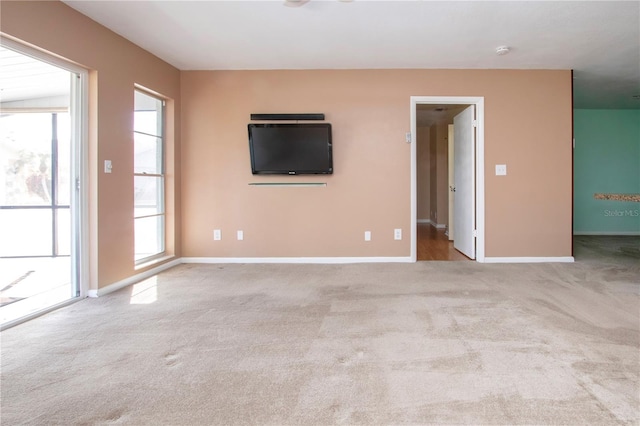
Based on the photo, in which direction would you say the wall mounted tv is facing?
toward the camera

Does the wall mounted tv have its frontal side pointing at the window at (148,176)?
no

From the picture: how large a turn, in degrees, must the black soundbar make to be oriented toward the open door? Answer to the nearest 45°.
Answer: approximately 90° to its left

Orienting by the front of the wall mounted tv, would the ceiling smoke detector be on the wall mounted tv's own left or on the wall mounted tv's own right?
on the wall mounted tv's own left

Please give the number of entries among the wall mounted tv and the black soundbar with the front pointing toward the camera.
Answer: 2

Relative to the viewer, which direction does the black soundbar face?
toward the camera

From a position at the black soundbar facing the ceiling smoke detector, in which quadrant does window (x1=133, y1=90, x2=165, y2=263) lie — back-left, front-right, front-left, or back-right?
back-right

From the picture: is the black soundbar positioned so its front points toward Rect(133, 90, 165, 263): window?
no

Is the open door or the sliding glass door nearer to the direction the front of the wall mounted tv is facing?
the sliding glass door

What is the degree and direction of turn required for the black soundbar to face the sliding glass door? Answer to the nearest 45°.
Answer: approximately 45° to its right

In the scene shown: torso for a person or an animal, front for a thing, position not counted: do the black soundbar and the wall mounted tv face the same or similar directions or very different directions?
same or similar directions
